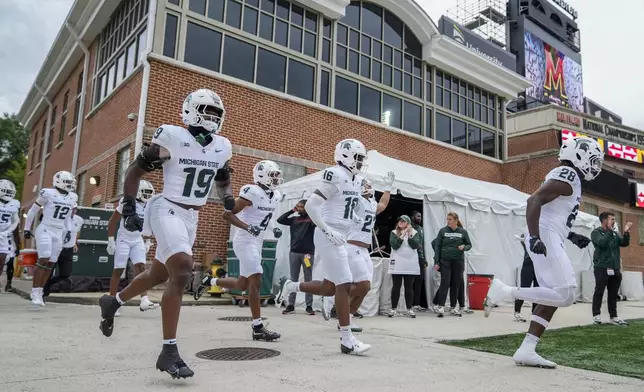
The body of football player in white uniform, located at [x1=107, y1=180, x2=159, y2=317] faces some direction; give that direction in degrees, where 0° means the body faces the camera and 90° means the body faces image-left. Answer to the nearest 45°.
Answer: approximately 315°

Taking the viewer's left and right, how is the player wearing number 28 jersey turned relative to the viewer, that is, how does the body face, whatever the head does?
facing to the right of the viewer

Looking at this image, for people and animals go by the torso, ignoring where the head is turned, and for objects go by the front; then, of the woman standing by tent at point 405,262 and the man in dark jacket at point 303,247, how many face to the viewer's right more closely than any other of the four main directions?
0

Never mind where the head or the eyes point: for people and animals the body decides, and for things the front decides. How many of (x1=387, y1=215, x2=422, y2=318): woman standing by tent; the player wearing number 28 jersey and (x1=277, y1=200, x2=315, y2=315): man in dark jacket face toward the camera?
2

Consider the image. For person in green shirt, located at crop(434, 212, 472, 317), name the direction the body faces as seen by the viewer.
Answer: toward the camera

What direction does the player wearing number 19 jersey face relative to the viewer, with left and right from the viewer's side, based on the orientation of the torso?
facing the viewer and to the right of the viewer

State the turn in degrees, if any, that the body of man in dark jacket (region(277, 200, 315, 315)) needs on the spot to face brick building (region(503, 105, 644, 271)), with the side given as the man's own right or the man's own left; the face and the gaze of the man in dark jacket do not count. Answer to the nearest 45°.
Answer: approximately 135° to the man's own left

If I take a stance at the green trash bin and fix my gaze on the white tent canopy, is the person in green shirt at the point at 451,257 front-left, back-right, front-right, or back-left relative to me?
front-right

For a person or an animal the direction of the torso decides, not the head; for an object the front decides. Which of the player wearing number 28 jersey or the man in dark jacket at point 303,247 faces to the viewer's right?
the player wearing number 28 jersey

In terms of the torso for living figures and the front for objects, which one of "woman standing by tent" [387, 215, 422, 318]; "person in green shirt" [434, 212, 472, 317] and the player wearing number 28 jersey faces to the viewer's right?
the player wearing number 28 jersey

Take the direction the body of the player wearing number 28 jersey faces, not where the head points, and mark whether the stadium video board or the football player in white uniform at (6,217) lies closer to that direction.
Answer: the stadium video board

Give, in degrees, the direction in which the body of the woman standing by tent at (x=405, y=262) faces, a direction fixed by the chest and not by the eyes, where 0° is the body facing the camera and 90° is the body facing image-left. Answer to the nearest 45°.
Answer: approximately 0°
